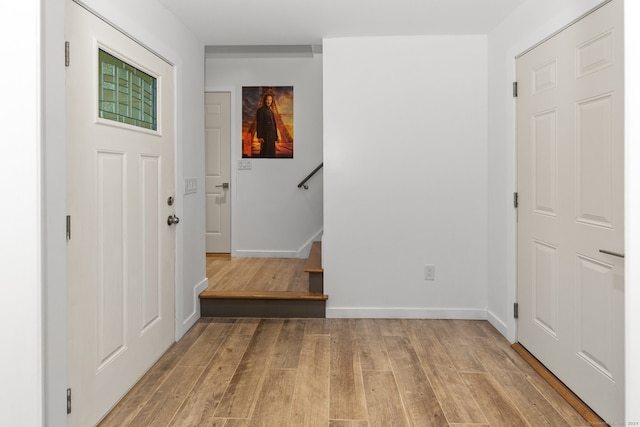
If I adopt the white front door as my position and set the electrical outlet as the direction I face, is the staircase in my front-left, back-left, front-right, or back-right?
front-left

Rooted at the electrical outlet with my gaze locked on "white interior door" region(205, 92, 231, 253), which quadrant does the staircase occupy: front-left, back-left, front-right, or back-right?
front-left

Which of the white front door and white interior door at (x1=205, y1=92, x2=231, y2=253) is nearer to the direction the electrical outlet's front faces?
the white front door

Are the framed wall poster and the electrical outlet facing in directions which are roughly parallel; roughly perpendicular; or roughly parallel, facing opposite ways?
roughly parallel

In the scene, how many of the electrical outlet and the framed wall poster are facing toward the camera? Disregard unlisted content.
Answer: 2

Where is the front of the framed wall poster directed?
toward the camera

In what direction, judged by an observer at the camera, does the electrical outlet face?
facing the viewer

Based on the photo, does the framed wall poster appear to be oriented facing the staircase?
yes
